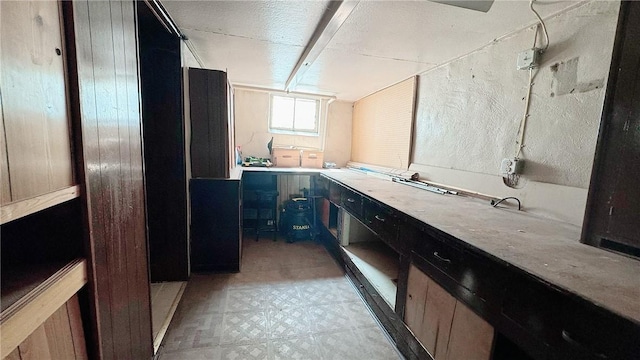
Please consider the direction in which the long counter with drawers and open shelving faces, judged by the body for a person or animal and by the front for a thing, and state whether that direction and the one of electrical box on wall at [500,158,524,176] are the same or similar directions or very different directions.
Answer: same or similar directions

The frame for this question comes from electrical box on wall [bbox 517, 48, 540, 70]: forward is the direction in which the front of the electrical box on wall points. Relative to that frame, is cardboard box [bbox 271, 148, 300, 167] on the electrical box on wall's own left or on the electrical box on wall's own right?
on the electrical box on wall's own right

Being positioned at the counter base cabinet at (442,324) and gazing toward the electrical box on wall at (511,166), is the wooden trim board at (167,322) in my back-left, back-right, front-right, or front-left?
back-left

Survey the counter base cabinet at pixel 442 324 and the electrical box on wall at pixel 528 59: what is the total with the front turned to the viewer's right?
0

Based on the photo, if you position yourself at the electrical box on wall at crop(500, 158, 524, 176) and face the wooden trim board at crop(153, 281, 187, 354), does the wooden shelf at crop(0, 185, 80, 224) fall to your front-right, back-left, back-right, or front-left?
front-left

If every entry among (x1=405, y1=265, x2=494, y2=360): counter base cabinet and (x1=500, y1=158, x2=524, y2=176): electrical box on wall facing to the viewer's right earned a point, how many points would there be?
0

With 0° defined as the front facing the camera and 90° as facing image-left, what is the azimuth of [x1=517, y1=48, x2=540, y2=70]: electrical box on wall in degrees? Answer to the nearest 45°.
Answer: approximately 45°

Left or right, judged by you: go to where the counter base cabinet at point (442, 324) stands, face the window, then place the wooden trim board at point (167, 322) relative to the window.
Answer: left

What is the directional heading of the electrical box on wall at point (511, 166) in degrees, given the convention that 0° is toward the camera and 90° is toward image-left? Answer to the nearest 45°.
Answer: approximately 45°

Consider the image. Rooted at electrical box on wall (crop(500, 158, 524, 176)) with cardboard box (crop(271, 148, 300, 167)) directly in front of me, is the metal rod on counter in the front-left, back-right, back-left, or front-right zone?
front-right

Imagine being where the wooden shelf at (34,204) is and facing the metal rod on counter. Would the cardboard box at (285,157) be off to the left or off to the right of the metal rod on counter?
left

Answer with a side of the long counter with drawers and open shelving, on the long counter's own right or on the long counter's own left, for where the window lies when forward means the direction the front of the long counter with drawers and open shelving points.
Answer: on the long counter's own right

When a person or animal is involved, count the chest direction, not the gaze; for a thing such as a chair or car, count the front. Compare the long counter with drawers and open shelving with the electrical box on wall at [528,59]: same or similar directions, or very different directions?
same or similar directions

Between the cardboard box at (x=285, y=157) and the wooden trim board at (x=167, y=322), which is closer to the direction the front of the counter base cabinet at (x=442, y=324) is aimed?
the wooden trim board

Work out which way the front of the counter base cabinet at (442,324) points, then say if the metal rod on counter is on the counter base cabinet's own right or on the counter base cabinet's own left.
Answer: on the counter base cabinet's own right

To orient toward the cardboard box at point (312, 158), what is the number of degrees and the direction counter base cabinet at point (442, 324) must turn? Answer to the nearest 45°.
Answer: approximately 90° to its right

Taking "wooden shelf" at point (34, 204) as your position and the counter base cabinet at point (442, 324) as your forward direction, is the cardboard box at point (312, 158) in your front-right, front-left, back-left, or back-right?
front-left

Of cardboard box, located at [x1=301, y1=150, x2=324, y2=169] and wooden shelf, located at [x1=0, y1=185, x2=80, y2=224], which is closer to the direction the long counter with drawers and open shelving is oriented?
the wooden shelf
